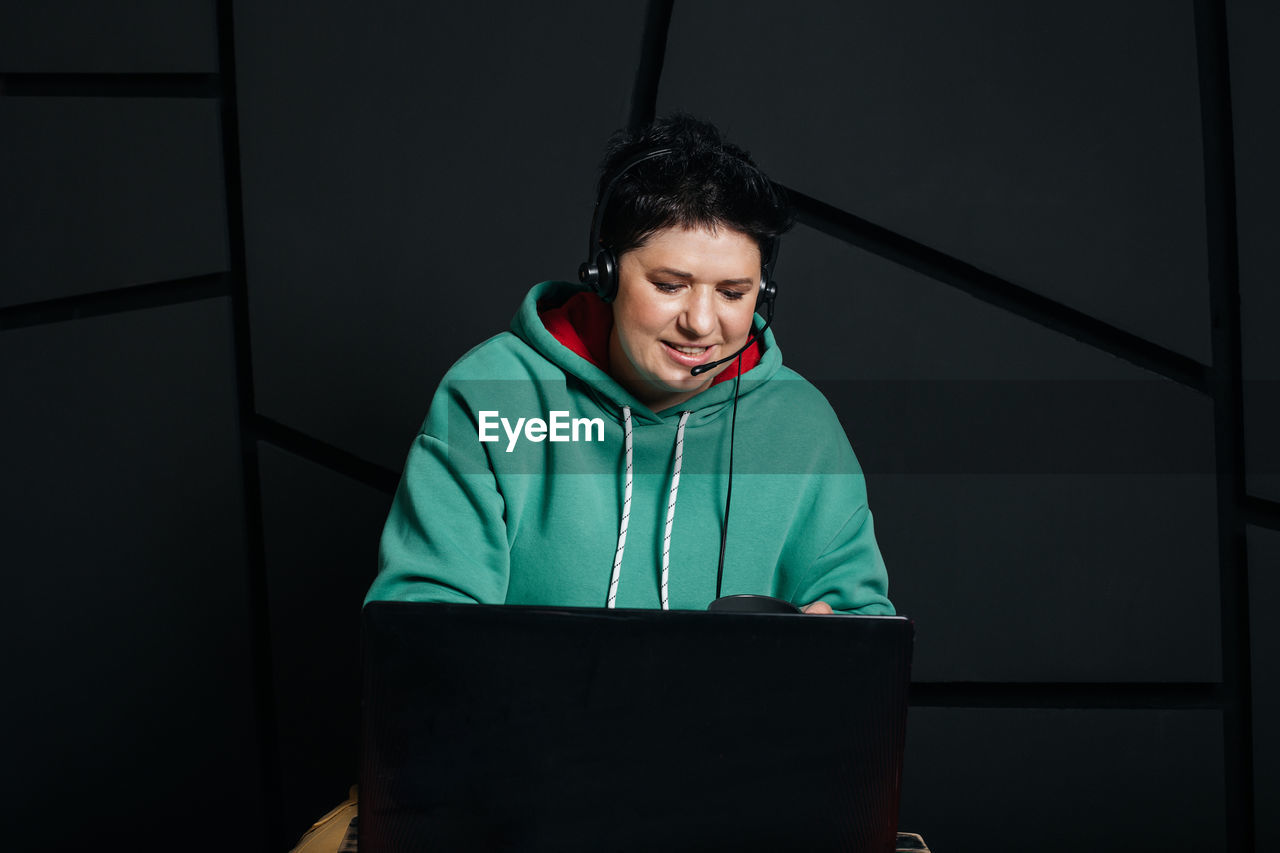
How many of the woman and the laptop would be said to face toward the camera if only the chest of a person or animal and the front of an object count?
1

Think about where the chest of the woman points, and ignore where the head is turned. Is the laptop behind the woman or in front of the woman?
in front

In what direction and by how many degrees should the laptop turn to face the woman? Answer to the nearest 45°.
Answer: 0° — it already faces them

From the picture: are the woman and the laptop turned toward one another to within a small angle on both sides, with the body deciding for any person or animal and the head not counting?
yes

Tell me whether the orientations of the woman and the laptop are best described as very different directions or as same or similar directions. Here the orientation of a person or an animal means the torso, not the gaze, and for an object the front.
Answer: very different directions

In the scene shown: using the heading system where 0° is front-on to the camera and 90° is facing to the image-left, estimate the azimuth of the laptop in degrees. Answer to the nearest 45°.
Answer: approximately 180°
